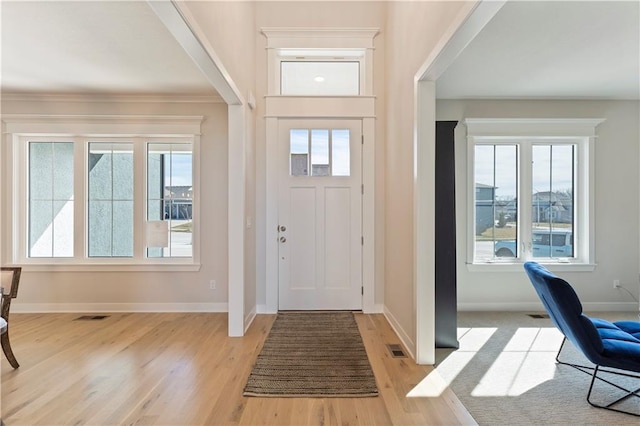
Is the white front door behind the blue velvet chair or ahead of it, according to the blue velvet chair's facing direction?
behind

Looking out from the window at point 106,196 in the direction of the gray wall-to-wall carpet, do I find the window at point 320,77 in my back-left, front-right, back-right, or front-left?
front-left

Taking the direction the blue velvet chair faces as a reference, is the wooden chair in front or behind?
behind

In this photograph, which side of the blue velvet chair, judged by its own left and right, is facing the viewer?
right

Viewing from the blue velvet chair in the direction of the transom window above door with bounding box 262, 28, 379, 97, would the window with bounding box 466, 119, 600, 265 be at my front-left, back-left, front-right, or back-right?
front-right

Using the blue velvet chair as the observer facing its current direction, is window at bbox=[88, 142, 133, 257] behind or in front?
behind

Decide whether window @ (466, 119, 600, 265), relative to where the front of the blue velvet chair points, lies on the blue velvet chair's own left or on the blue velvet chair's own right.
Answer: on the blue velvet chair's own left

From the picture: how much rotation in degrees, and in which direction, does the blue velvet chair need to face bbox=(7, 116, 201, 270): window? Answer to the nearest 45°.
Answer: approximately 180°
